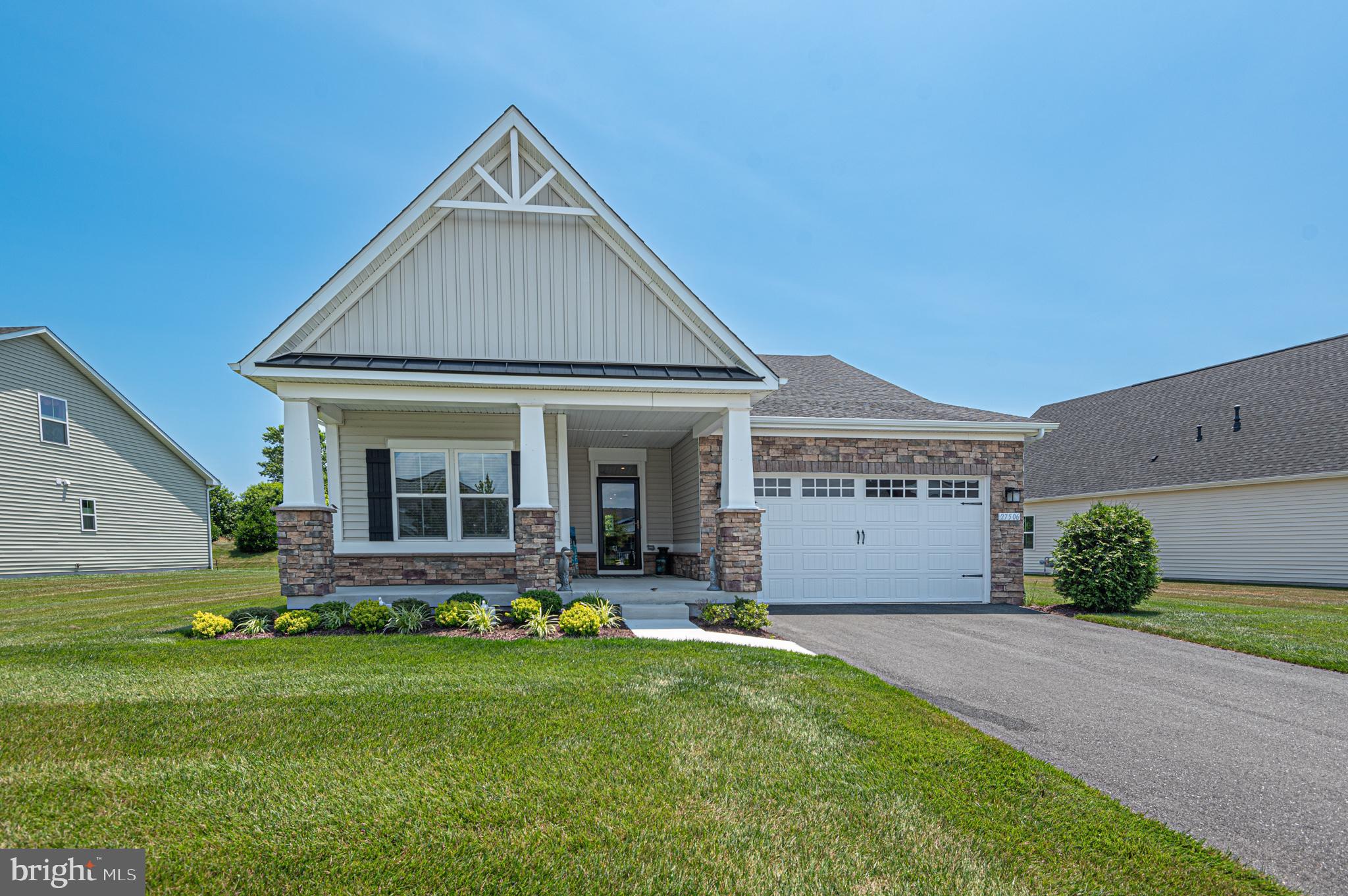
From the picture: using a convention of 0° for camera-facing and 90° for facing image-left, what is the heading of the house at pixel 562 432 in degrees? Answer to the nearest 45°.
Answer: approximately 0°

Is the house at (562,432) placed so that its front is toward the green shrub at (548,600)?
yes

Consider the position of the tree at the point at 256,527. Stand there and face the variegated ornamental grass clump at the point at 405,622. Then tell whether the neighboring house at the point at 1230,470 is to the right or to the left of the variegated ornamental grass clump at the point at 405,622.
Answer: left

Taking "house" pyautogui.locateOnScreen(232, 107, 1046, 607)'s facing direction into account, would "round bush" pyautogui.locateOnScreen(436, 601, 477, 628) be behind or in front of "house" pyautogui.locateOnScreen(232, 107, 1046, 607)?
in front

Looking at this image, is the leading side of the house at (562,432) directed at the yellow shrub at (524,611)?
yes

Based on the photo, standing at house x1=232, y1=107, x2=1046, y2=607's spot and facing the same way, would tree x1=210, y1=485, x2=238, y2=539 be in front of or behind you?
behind

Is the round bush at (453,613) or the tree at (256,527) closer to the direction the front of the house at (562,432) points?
the round bush
